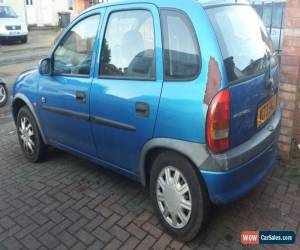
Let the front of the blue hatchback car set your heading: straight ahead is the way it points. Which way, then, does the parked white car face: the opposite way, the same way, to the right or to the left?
the opposite way

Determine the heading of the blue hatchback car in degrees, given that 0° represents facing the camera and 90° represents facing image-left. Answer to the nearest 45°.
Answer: approximately 135°

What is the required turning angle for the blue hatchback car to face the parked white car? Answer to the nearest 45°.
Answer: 0° — it already faces it

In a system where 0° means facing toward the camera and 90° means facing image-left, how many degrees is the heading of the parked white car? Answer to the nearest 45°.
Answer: approximately 315°
